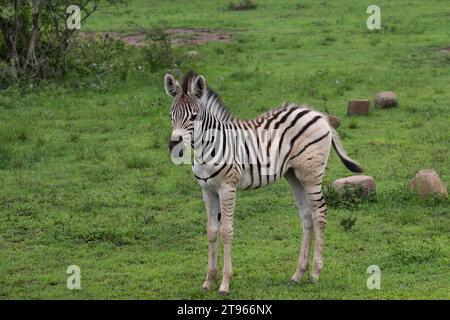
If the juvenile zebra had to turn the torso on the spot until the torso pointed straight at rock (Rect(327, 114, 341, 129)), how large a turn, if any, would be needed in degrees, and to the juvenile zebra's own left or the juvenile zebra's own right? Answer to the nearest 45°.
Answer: approximately 135° to the juvenile zebra's own right

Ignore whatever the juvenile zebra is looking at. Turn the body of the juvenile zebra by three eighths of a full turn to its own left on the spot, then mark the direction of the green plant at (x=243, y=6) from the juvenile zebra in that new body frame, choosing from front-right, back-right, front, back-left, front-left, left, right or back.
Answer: left

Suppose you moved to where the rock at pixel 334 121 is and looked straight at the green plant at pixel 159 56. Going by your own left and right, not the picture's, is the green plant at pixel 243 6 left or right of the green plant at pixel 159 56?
right

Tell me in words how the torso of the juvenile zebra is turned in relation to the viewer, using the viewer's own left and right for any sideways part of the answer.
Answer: facing the viewer and to the left of the viewer

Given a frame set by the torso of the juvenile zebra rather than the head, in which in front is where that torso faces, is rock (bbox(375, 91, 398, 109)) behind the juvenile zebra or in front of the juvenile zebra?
behind

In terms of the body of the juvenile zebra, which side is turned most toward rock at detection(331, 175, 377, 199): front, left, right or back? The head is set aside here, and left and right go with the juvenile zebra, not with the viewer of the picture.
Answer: back

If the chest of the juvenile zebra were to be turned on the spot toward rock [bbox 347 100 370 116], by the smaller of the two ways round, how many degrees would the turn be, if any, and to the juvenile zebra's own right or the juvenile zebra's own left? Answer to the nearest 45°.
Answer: approximately 135° to the juvenile zebra's own right
